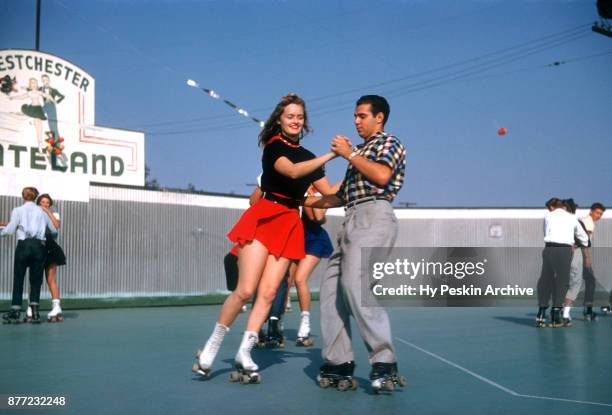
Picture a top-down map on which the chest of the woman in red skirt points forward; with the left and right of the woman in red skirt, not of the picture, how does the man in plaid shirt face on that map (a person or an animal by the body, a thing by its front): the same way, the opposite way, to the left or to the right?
to the right

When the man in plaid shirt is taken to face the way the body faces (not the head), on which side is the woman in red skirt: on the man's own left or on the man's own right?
on the man's own right

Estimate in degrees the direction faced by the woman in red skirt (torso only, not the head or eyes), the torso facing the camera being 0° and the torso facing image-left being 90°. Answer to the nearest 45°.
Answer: approximately 315°

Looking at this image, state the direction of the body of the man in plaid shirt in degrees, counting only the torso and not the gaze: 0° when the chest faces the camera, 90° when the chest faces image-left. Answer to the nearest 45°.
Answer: approximately 45°
